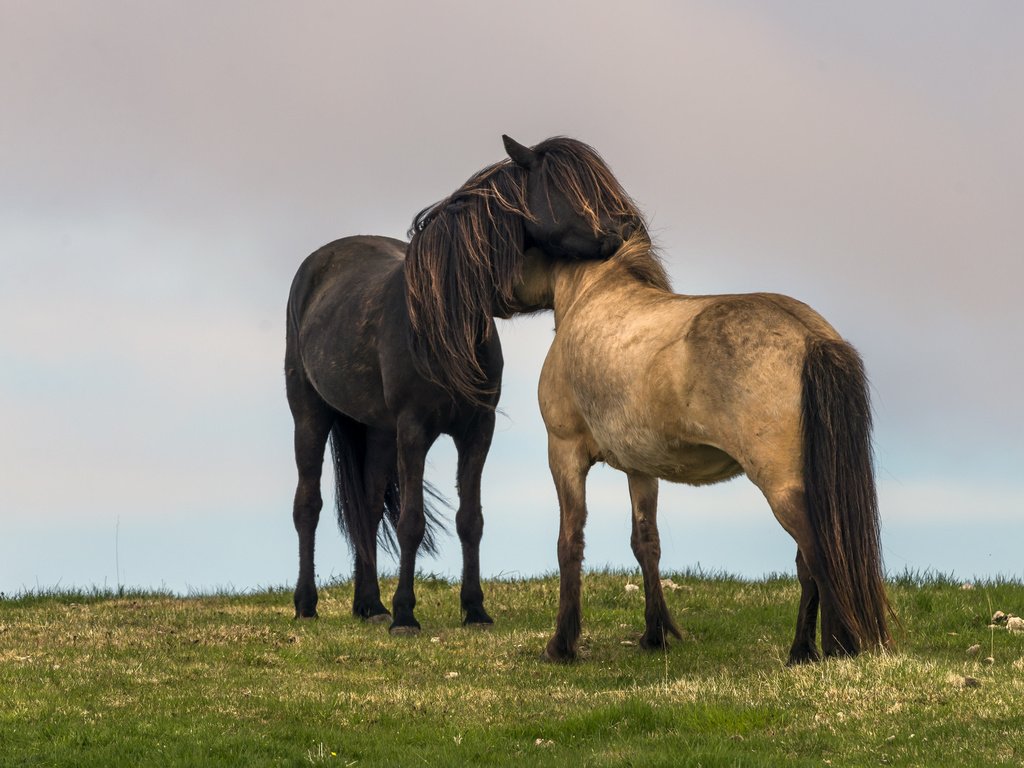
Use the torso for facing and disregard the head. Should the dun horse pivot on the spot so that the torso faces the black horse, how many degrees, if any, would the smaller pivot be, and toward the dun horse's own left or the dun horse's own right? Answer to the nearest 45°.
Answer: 0° — it already faces it

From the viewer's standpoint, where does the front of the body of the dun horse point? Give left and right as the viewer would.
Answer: facing away from the viewer and to the left of the viewer

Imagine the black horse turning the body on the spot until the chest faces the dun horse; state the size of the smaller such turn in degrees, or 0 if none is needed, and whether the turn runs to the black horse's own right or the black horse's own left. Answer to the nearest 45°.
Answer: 0° — it already faces it
